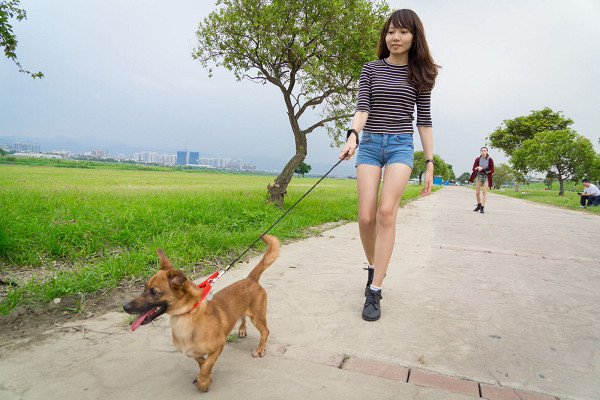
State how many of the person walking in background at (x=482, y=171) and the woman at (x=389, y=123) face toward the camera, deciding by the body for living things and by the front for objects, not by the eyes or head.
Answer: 2

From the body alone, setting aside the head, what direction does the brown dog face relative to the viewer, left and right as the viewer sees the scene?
facing the viewer and to the left of the viewer

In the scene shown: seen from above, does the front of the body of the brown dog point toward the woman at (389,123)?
no

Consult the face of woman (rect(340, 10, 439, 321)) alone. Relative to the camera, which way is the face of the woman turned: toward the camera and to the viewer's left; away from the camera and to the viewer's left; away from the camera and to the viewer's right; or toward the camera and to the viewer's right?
toward the camera and to the viewer's left

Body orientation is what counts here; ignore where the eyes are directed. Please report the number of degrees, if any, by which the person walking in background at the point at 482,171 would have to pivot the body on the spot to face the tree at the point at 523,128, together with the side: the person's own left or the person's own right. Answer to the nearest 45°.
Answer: approximately 180°

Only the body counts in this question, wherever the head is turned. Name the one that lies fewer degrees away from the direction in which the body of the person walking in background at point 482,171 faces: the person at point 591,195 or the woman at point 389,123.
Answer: the woman

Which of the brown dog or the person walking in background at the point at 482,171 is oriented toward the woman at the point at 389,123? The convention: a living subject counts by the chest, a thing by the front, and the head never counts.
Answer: the person walking in background

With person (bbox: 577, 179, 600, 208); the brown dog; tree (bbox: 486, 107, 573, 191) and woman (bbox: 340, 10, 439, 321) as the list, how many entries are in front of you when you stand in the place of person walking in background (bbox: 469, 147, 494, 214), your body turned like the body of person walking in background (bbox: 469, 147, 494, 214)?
2

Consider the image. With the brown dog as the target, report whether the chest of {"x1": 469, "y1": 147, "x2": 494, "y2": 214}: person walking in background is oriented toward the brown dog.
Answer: yes

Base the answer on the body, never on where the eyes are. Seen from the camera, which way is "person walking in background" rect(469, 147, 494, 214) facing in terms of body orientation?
toward the camera

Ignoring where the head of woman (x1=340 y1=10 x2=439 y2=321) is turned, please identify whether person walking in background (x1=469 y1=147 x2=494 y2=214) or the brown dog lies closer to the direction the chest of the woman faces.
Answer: the brown dog

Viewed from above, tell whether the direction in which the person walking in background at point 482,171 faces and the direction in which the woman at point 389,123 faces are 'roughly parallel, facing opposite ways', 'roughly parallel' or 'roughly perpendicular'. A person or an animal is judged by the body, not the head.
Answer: roughly parallel

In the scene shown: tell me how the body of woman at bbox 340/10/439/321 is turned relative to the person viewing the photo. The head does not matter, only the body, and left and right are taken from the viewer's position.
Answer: facing the viewer

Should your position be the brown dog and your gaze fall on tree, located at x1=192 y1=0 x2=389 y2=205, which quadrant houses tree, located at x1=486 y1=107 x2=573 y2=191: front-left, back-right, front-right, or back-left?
front-right
